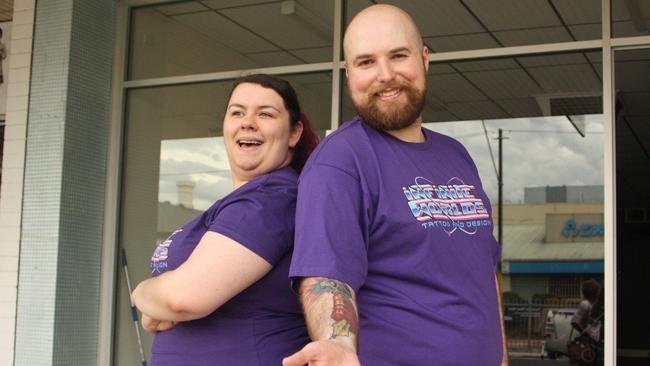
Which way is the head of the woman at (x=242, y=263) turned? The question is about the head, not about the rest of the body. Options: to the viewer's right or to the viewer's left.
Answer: to the viewer's left

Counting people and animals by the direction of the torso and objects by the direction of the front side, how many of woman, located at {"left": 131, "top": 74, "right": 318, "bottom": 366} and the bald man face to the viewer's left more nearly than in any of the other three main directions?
1

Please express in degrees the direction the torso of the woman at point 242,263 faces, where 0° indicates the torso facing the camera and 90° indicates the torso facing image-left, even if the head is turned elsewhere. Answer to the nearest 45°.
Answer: approximately 90°

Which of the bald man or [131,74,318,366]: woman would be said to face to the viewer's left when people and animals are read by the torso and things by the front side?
the woman

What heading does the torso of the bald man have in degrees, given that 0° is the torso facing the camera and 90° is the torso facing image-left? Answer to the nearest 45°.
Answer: approximately 315°
